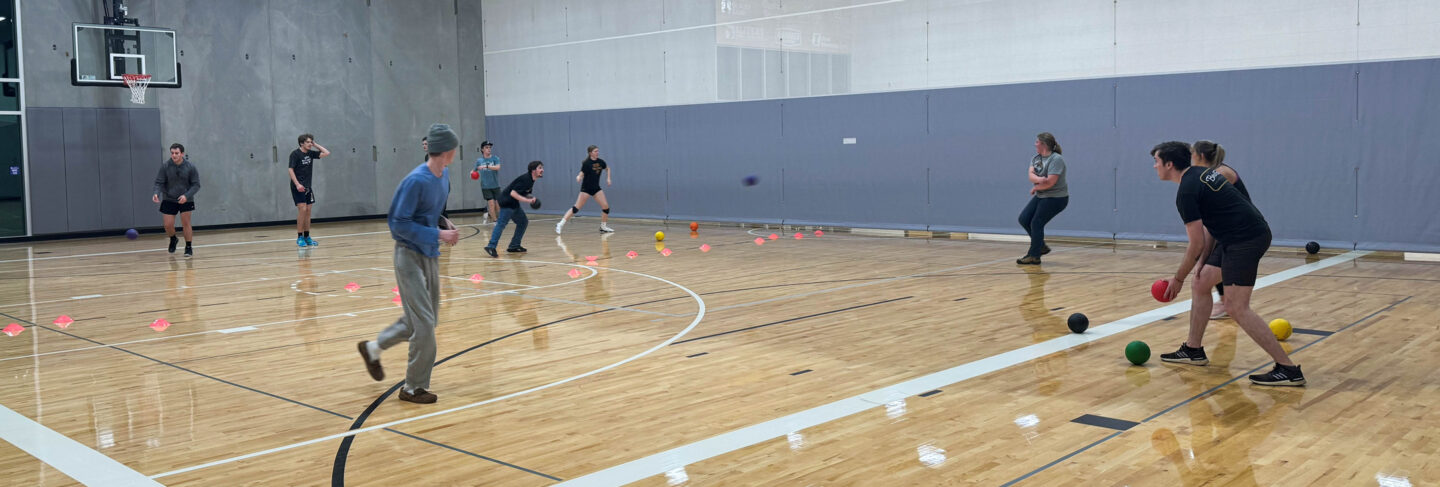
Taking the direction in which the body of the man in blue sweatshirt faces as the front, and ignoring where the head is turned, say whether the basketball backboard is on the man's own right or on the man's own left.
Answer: on the man's own left

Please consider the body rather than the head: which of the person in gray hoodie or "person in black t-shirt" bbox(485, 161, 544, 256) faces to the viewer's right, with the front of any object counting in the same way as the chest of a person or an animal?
the person in black t-shirt

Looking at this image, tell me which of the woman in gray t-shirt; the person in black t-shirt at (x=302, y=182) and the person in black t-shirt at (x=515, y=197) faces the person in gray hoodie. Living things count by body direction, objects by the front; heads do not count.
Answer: the woman in gray t-shirt

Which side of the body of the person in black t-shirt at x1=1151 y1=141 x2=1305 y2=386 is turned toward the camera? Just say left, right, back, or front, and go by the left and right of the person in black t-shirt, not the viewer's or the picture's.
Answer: left

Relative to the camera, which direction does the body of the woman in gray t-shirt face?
to the viewer's left
